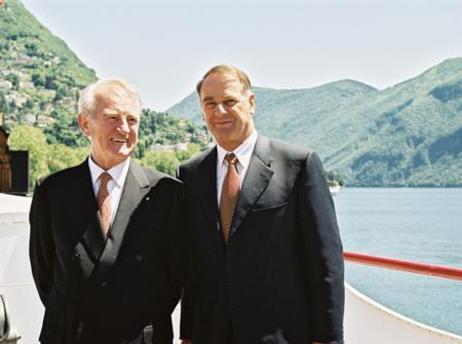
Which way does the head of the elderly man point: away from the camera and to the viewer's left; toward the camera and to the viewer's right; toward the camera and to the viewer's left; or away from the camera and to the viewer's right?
toward the camera and to the viewer's right

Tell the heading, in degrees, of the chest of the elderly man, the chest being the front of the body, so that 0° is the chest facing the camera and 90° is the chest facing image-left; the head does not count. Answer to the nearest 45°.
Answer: approximately 0°

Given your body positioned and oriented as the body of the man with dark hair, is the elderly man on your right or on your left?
on your right

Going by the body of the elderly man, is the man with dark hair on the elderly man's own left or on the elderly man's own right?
on the elderly man's own left

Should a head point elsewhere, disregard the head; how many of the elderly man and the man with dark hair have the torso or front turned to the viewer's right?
0
